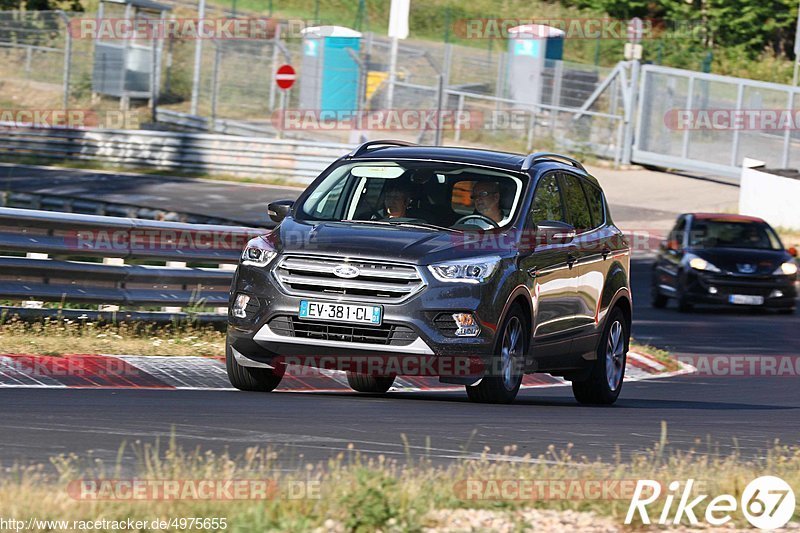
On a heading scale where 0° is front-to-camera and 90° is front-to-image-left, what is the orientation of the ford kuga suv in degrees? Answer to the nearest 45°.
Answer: approximately 45°

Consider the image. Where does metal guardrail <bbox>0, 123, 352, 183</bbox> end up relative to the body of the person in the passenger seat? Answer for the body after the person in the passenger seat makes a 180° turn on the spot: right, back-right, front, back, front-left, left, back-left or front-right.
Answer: front-left

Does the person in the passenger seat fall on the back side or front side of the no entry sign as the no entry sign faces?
on the front side

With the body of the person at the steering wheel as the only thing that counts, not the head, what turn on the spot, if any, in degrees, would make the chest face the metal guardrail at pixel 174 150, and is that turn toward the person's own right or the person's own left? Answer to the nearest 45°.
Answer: approximately 135° to the person's own right

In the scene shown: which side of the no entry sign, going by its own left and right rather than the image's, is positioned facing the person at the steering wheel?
front

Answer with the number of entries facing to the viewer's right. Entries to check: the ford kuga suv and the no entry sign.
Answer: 0

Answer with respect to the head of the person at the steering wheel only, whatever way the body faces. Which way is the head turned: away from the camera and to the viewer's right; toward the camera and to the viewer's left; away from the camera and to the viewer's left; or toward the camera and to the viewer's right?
toward the camera and to the viewer's left

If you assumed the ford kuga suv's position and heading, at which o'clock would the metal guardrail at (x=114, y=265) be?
The metal guardrail is roughly at 3 o'clock from the ford kuga suv.

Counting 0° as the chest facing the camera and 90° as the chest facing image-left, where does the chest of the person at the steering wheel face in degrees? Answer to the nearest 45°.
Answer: approximately 45°

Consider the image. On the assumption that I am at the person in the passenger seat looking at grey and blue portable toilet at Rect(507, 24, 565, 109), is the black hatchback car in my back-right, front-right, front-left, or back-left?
front-right

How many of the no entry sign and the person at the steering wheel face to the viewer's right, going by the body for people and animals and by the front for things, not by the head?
0

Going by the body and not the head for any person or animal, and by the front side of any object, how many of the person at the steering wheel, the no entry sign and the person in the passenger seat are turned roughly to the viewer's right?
0

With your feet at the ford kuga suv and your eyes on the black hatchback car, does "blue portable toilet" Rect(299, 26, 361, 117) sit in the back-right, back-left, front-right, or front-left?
front-left

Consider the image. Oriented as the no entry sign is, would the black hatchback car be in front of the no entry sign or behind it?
in front

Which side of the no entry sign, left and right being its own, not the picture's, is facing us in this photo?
front

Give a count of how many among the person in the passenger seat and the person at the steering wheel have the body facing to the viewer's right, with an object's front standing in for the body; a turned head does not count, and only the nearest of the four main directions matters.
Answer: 0

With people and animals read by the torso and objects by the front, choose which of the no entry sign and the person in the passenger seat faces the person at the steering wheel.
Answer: the no entry sign

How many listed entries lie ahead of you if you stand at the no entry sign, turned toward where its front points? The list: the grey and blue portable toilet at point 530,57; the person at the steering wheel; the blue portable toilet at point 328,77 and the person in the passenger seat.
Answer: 2
